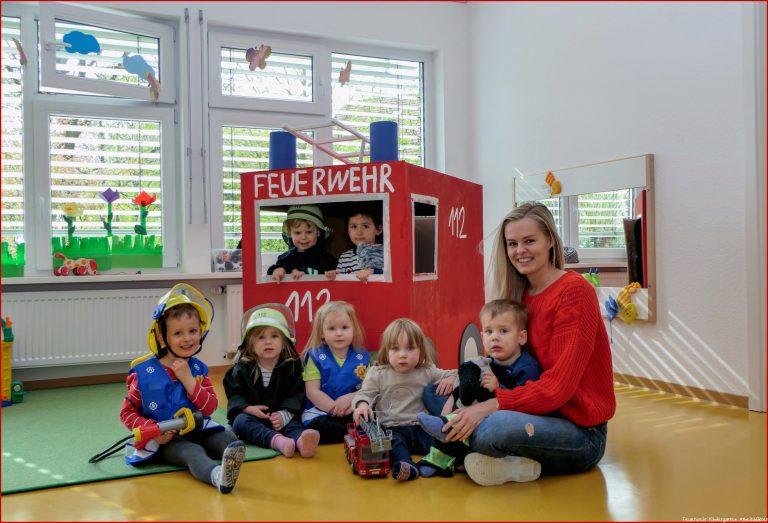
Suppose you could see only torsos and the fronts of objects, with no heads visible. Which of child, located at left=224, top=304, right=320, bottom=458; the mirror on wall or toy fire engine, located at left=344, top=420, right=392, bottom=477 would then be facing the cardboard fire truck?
the mirror on wall

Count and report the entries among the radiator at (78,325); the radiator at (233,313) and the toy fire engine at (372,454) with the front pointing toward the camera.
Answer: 3

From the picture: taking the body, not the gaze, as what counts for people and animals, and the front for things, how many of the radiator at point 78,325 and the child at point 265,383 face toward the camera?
2

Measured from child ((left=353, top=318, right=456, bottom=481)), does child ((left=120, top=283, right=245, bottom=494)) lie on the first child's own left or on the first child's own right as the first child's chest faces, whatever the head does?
on the first child's own right

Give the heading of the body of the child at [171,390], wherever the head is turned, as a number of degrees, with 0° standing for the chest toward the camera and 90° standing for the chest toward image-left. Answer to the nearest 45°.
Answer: approximately 315°

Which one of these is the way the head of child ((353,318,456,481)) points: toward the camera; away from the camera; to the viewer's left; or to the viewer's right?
toward the camera

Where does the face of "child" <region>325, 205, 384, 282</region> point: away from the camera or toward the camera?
toward the camera

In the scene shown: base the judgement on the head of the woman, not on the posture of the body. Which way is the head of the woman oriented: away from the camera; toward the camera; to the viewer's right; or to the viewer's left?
toward the camera

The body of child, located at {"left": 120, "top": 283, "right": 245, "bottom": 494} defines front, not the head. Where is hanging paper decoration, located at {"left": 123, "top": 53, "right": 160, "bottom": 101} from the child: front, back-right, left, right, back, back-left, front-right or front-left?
back-left

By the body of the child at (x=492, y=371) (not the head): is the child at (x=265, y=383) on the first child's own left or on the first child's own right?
on the first child's own right

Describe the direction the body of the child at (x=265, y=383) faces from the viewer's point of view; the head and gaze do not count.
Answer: toward the camera

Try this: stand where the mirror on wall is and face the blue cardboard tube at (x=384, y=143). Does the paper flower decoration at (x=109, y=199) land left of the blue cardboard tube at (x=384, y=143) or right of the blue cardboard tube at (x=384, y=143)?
right

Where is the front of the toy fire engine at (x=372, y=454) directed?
toward the camera

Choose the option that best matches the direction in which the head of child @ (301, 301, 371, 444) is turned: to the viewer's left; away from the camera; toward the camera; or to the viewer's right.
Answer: toward the camera
